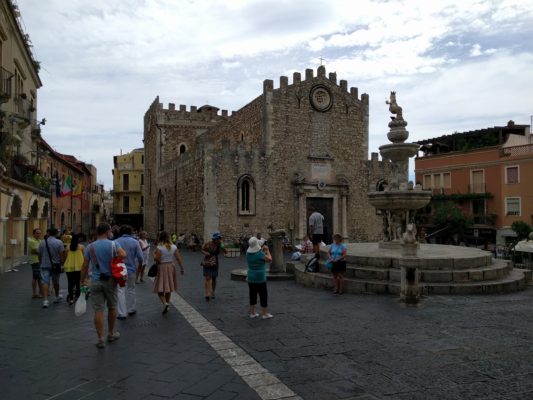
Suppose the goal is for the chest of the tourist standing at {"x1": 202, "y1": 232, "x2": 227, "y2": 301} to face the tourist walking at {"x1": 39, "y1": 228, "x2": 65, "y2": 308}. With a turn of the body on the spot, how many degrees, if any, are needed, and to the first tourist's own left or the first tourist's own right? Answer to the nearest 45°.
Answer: approximately 135° to the first tourist's own right

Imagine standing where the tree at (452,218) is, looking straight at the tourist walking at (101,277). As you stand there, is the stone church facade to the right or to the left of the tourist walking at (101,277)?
right

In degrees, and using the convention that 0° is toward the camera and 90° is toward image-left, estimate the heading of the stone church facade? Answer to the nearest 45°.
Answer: approximately 315°

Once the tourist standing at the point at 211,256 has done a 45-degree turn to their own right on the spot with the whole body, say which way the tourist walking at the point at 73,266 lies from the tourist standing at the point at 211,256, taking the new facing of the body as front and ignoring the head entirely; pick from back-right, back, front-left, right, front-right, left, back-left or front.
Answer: right

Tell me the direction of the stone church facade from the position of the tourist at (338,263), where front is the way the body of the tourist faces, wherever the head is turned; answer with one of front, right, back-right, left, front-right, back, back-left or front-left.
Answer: back

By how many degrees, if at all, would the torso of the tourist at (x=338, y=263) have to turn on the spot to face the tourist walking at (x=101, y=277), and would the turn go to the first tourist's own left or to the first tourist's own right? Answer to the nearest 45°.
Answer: approximately 45° to the first tourist's own right
